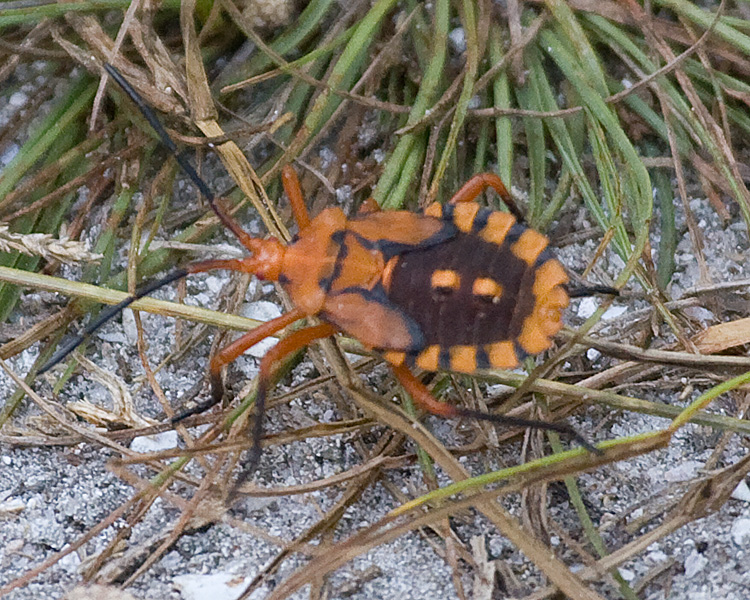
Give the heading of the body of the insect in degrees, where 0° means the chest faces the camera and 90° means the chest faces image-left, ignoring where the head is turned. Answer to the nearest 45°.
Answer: approximately 90°
